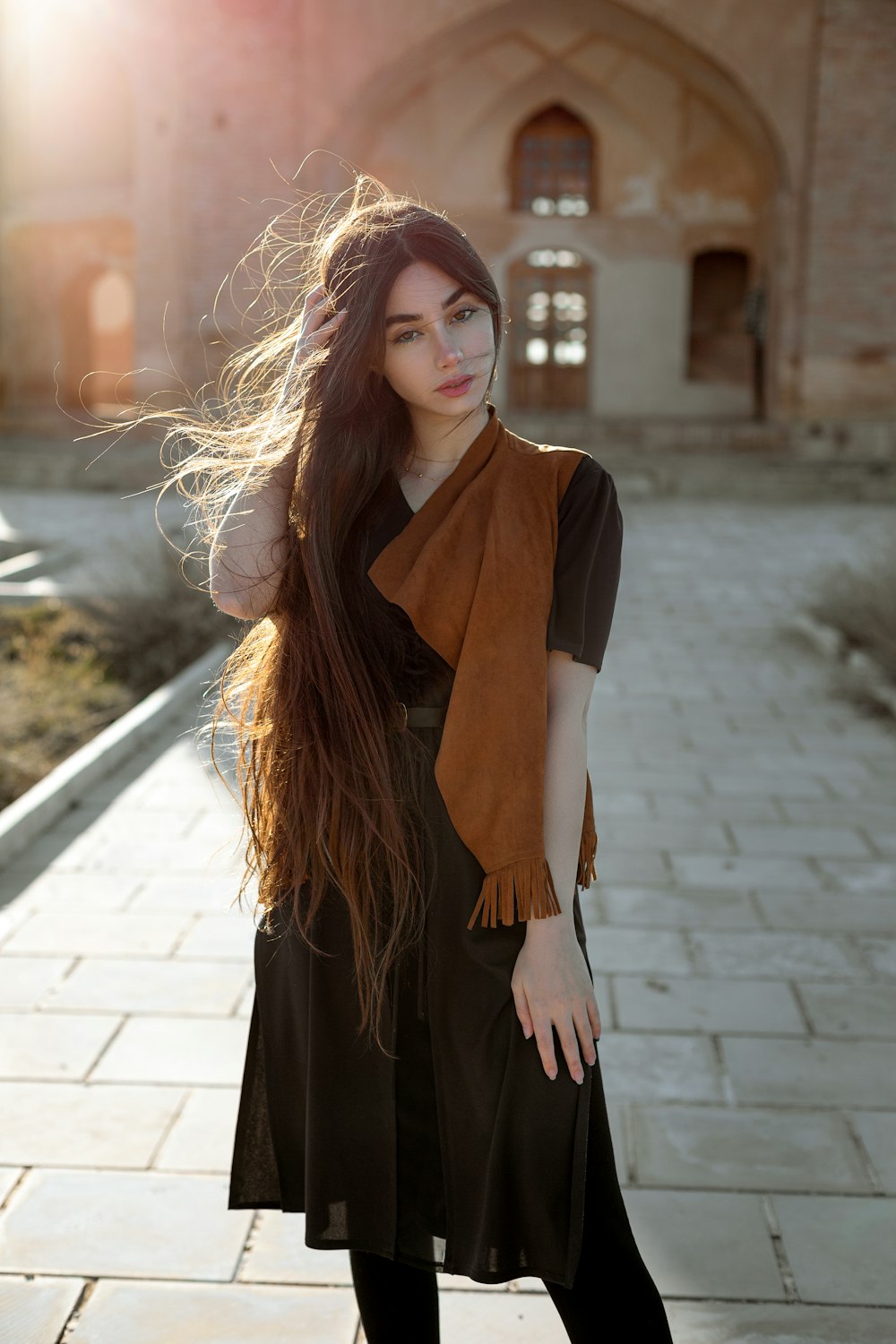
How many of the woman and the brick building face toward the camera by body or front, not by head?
2

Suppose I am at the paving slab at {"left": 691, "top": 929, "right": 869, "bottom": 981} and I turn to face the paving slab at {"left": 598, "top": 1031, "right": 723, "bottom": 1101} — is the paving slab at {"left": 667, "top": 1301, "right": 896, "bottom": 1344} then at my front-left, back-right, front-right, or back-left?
front-left

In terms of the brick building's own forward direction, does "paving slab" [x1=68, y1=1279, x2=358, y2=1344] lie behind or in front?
in front

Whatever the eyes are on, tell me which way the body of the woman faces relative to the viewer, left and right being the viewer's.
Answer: facing the viewer

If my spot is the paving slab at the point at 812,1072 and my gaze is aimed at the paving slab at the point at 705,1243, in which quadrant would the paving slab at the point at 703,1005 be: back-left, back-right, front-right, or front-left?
back-right

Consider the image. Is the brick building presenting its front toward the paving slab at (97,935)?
yes

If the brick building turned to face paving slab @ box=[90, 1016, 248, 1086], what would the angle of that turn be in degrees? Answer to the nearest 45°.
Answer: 0° — it already faces it

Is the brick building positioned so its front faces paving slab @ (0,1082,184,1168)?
yes

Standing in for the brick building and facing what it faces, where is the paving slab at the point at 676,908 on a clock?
The paving slab is roughly at 12 o'clock from the brick building.

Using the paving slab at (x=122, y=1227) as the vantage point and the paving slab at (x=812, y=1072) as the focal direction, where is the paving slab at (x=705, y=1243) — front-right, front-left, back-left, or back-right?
front-right

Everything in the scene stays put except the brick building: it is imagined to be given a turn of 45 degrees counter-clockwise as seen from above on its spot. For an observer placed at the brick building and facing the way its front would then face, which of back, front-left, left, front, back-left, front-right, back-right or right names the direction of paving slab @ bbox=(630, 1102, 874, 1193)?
front-right

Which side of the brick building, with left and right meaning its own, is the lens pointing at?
front
